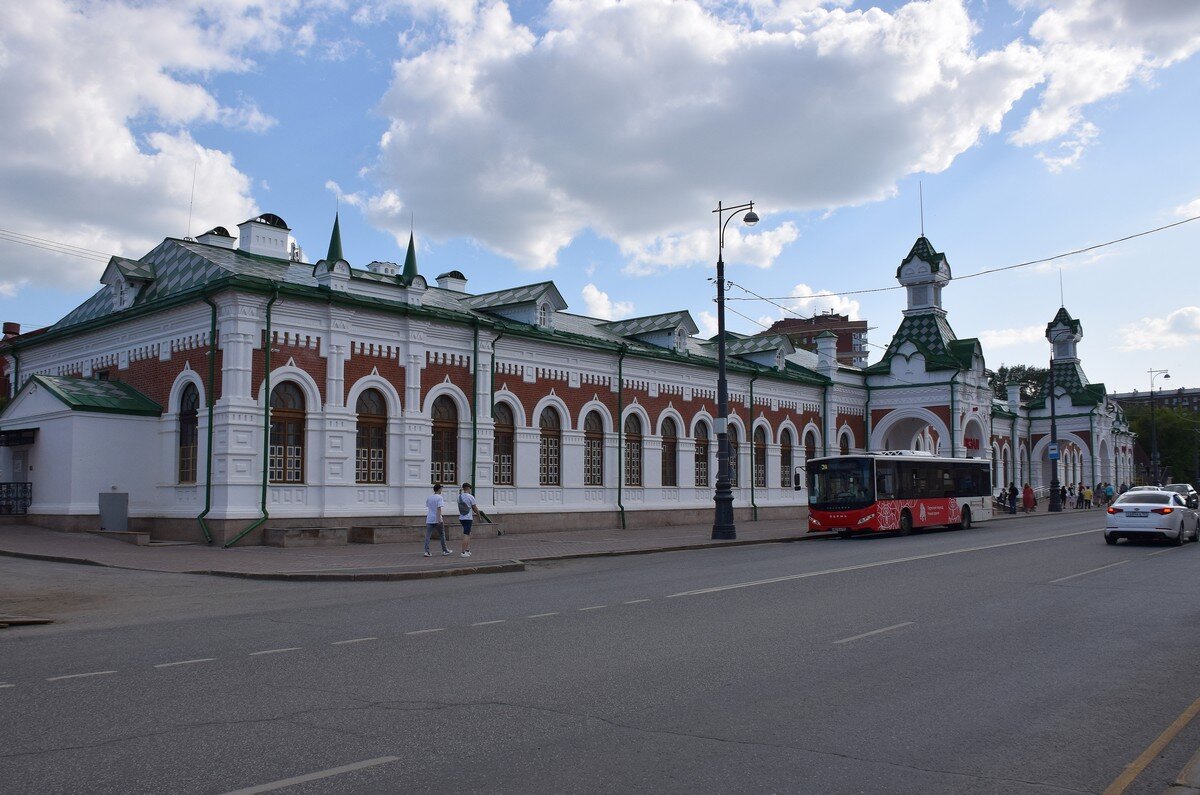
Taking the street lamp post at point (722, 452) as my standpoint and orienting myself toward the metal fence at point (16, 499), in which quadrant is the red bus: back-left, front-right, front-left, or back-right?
back-right

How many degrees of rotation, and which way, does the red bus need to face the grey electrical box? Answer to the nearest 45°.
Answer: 0° — it already faces it

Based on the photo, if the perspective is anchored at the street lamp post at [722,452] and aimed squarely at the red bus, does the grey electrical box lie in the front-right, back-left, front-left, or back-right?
back-left

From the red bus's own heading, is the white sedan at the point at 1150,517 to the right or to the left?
on its left
